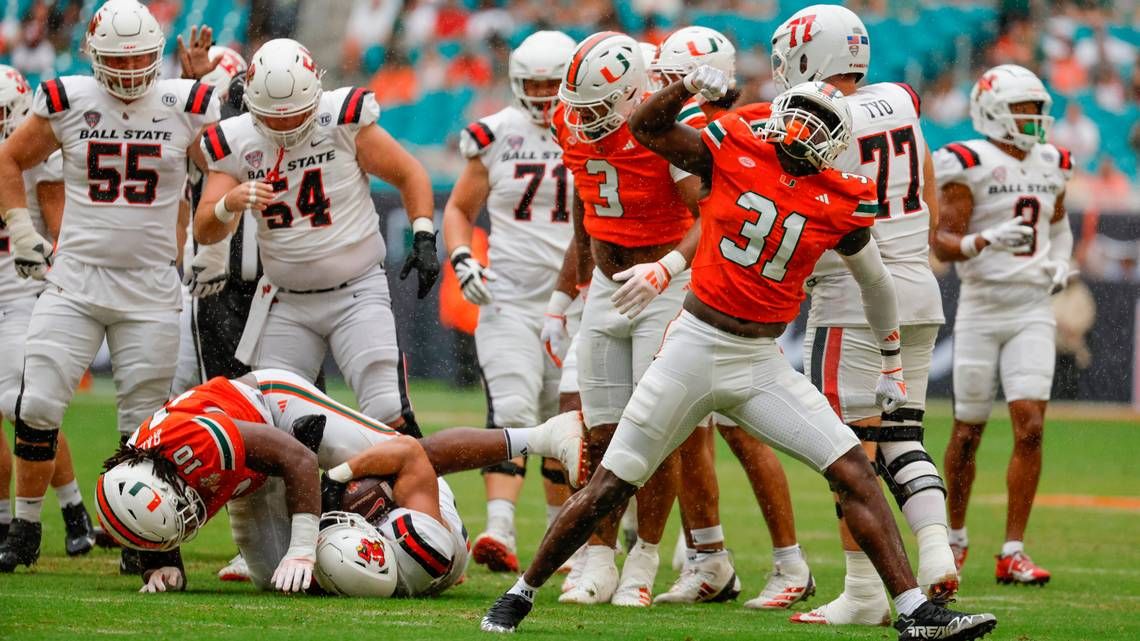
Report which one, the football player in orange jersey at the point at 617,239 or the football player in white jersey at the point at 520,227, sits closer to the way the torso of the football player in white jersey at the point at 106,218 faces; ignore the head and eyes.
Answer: the football player in orange jersey

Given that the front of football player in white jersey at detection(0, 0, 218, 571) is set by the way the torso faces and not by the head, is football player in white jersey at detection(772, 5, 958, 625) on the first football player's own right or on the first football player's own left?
on the first football player's own left

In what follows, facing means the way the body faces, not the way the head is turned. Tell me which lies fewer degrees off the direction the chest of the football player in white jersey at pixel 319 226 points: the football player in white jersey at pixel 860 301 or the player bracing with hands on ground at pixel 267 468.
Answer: the player bracing with hands on ground

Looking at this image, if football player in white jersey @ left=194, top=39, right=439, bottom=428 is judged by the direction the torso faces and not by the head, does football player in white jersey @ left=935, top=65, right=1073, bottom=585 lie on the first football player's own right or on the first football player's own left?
on the first football player's own left

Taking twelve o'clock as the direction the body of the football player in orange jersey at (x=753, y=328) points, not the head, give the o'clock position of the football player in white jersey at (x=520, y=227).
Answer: The football player in white jersey is roughly at 5 o'clock from the football player in orange jersey.

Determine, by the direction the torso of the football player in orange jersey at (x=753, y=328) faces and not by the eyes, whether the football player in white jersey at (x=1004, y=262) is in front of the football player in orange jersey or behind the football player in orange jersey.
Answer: behind

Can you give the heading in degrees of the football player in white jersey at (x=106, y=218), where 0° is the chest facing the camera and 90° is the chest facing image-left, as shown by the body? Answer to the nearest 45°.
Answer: approximately 0°
